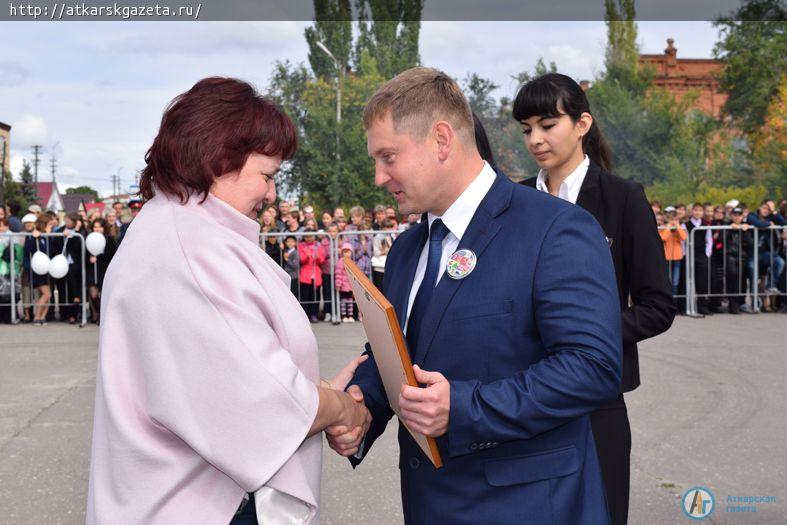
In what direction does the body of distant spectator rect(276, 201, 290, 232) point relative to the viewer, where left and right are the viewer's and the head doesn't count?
facing the viewer

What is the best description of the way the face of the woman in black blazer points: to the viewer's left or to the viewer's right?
to the viewer's left

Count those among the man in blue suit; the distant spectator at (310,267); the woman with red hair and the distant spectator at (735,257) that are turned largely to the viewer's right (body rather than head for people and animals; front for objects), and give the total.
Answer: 1

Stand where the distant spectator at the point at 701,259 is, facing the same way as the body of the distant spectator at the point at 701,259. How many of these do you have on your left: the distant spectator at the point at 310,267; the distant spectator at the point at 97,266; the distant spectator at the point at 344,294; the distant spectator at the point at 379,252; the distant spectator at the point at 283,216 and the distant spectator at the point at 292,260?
0

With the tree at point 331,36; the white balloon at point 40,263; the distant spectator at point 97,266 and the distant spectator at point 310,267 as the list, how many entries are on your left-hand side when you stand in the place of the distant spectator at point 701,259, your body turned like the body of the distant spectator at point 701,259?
0

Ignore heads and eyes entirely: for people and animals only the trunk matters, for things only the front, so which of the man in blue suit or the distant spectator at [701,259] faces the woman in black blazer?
the distant spectator

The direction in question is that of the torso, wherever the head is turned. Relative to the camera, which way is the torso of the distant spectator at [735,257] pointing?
toward the camera

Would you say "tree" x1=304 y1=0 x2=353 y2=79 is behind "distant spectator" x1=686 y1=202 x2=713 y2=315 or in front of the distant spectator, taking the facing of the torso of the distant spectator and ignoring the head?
behind

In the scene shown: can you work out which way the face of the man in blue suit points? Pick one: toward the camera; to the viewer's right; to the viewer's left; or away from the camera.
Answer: to the viewer's left

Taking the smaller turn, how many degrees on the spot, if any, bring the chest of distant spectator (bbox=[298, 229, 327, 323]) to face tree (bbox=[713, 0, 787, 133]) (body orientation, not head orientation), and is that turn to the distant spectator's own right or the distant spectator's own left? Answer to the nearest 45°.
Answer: approximately 135° to the distant spectator's own left

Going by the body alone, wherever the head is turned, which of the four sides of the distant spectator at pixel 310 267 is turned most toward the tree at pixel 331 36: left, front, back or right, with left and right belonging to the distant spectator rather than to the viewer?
back

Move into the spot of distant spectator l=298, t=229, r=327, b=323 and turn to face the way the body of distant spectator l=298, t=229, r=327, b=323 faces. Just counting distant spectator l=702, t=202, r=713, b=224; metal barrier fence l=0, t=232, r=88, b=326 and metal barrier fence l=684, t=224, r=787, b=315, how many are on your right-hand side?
1

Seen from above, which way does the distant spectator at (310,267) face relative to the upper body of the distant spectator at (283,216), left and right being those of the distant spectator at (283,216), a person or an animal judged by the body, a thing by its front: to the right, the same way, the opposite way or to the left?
the same way

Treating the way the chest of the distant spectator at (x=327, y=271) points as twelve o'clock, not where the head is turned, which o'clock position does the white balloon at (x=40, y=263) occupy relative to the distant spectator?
The white balloon is roughly at 3 o'clock from the distant spectator.

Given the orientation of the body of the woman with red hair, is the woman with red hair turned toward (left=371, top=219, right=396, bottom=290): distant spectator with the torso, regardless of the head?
no

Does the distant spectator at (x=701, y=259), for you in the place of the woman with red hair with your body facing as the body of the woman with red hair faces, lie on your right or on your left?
on your left

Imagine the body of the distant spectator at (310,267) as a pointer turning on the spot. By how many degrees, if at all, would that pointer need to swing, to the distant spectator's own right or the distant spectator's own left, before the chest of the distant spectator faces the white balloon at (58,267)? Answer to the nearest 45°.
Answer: approximately 90° to the distant spectator's own right

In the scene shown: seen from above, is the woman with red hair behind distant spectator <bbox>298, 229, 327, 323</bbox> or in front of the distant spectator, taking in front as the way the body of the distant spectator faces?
in front

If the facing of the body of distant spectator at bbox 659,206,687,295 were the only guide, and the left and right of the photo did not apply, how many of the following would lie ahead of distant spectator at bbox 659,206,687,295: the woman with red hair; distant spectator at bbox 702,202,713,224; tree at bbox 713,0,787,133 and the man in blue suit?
2
